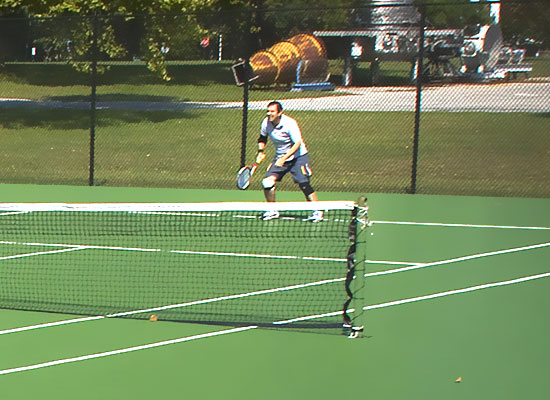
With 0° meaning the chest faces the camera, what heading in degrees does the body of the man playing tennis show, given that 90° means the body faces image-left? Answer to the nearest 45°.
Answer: approximately 45°

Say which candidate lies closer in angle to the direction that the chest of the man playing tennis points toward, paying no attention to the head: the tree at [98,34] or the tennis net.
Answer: the tennis net

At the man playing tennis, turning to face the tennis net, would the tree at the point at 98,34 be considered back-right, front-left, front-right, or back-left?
back-right

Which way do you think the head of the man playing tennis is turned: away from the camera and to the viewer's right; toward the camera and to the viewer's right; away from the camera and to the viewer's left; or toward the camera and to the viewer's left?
toward the camera and to the viewer's left

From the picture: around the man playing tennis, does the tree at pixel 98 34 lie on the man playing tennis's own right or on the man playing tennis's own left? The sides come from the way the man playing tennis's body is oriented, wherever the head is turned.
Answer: on the man playing tennis's own right

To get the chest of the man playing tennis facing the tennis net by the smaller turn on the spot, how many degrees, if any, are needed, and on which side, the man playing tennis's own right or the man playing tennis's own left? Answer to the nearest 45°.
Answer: approximately 45° to the man playing tennis's own left
